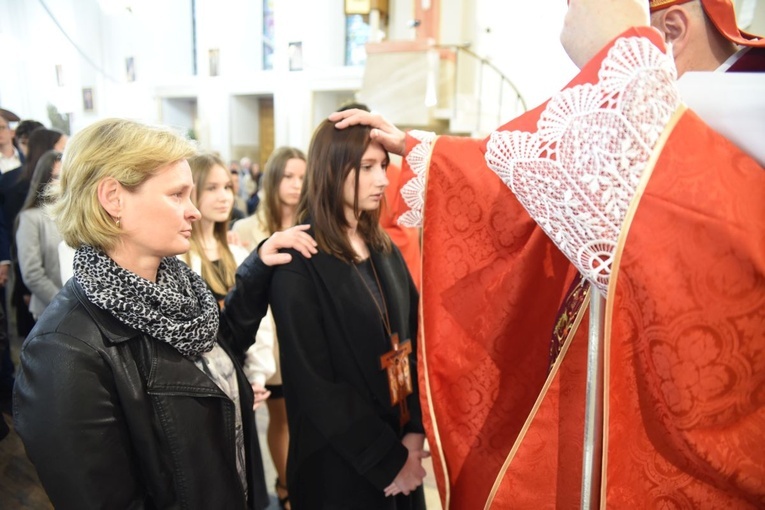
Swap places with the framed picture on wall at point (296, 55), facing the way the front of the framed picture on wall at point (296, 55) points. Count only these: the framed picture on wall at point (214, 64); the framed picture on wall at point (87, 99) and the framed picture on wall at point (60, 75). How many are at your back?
0

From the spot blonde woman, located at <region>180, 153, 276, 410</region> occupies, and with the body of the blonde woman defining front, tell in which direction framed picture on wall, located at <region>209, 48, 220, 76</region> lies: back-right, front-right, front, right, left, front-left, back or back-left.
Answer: back-left

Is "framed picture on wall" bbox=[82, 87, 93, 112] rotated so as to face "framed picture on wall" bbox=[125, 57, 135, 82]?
no

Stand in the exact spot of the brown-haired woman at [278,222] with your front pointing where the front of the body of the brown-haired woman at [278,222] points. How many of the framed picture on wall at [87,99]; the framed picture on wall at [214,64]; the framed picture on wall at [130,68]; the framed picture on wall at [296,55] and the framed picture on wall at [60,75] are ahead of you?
0

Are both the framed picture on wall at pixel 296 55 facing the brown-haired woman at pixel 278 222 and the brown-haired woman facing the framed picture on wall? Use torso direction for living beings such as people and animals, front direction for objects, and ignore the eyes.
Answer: no

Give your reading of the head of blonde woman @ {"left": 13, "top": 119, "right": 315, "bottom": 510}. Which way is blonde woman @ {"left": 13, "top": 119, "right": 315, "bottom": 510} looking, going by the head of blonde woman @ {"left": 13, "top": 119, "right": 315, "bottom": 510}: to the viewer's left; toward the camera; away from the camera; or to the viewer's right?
to the viewer's right

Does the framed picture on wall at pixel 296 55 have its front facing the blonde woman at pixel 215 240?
yes

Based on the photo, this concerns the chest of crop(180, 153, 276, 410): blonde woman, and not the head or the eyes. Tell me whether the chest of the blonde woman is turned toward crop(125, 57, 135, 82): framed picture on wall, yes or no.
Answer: no

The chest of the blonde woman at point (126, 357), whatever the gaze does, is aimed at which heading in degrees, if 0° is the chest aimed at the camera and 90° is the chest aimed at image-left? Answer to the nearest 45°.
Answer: approximately 315°

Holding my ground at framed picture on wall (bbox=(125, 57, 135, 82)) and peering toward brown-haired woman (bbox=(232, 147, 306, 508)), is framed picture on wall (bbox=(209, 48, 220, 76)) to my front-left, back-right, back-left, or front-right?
front-left

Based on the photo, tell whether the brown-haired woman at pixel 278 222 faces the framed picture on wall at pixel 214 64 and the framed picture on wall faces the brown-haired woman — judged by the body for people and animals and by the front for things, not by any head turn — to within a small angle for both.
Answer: no

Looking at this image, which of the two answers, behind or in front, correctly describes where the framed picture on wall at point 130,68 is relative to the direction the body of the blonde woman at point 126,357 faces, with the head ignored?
behind

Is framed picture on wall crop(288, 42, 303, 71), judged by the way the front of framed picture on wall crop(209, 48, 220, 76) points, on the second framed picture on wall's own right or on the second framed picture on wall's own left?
on the second framed picture on wall's own left

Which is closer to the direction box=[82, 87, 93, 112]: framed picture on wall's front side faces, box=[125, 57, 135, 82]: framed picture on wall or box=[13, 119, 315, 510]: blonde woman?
the blonde woman

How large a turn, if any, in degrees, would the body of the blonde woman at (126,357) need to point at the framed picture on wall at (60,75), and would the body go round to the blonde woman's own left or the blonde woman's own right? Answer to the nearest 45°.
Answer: approximately 135° to the blonde woman's own left

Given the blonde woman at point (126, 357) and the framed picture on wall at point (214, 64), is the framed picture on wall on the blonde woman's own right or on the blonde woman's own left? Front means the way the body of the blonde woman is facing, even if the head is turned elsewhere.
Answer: on the blonde woman's own left

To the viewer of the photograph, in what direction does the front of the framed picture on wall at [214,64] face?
facing the viewer

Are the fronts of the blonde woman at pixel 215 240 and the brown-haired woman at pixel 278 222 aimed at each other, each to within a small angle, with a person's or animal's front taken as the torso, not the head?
no
